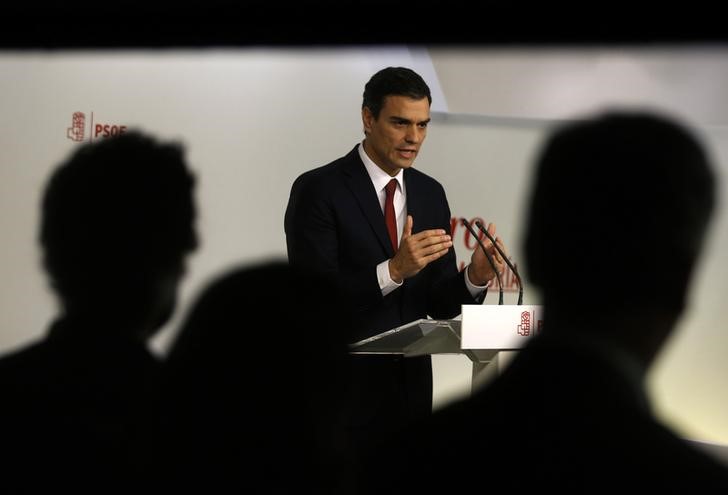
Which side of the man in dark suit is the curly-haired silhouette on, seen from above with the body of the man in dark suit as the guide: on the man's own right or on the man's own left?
on the man's own right

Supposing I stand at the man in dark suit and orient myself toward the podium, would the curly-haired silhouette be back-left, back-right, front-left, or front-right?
front-right

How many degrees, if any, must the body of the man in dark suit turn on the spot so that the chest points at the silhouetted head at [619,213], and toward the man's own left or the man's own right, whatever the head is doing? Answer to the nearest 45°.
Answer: approximately 45° to the man's own right

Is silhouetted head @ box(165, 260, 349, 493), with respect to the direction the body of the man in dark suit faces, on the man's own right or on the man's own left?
on the man's own right

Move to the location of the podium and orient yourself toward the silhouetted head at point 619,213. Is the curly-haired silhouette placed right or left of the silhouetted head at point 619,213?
right

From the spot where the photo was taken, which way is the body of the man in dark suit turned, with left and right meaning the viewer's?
facing the viewer and to the right of the viewer

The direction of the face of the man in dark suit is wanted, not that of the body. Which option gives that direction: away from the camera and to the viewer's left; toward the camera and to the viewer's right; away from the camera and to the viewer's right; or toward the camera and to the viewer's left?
toward the camera and to the viewer's right
